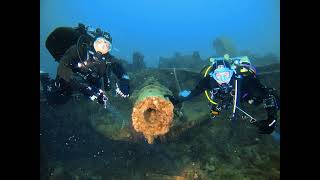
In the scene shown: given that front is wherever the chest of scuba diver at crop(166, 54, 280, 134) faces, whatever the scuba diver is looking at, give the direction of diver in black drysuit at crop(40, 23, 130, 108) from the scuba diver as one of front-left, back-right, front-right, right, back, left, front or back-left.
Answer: right

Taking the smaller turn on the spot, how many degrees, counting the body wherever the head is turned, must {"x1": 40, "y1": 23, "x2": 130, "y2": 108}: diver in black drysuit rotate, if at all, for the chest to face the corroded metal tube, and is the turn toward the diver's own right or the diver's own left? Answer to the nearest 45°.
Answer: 0° — they already face it

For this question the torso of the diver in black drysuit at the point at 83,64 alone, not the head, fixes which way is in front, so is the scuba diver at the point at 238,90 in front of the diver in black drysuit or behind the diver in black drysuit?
in front

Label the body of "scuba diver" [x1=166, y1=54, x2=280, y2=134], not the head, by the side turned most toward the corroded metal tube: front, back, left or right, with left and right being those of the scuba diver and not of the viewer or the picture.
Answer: right

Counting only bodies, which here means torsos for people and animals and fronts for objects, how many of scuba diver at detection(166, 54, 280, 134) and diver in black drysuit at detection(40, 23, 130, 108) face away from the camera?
0

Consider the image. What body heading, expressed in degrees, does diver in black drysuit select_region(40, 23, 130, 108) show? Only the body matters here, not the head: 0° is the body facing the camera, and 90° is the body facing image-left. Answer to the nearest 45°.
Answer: approximately 315°
